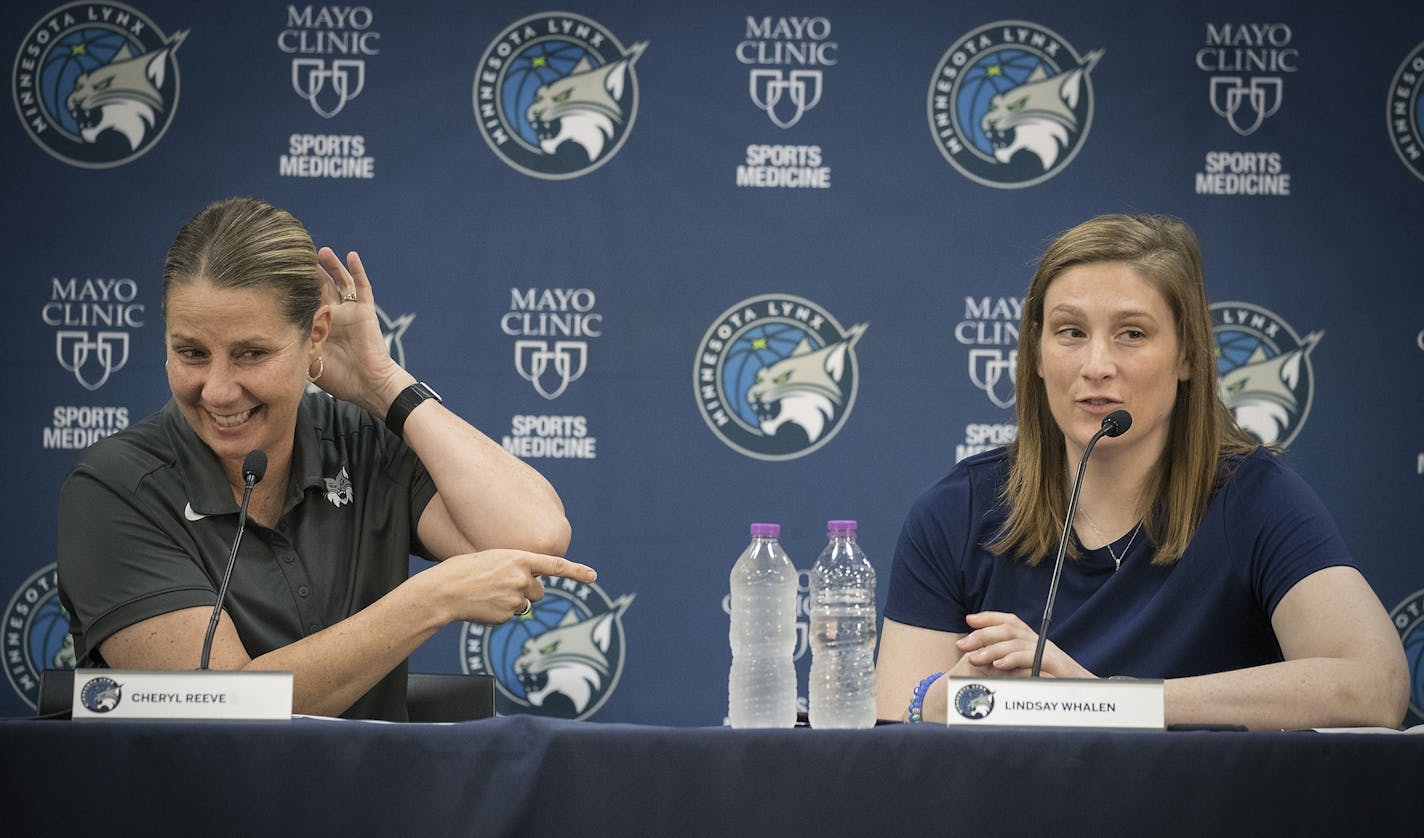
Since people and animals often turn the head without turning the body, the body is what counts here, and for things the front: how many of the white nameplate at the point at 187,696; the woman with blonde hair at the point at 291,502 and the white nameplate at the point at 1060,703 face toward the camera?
3

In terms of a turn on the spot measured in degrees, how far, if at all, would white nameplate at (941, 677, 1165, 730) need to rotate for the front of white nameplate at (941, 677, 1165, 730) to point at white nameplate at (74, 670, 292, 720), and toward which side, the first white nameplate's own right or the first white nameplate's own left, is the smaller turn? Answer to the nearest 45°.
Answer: approximately 90° to the first white nameplate's own right

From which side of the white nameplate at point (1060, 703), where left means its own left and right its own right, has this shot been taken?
front

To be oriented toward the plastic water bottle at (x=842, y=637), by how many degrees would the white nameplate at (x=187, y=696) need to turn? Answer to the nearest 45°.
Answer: approximately 90° to its left

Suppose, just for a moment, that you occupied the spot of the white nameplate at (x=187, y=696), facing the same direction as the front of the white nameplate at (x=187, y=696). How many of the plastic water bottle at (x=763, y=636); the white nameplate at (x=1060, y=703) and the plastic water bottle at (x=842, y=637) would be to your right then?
0

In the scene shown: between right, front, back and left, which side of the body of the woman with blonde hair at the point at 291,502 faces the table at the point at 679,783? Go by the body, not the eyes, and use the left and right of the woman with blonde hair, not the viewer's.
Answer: front

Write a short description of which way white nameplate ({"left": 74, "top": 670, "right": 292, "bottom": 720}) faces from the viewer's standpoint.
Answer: facing the viewer

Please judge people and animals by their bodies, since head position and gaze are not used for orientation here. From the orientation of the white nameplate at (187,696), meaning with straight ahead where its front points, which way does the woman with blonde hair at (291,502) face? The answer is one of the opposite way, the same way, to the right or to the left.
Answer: the same way

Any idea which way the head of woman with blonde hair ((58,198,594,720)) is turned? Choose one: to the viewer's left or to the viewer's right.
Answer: to the viewer's left

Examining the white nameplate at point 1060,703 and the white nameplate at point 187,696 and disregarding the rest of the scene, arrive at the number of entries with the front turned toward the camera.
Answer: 2

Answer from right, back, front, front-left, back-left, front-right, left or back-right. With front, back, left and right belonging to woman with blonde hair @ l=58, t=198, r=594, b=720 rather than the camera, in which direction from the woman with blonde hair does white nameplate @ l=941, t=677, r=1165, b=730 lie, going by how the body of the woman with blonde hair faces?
front-left

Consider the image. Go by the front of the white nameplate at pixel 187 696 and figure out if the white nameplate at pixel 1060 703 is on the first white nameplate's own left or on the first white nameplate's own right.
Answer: on the first white nameplate's own left
